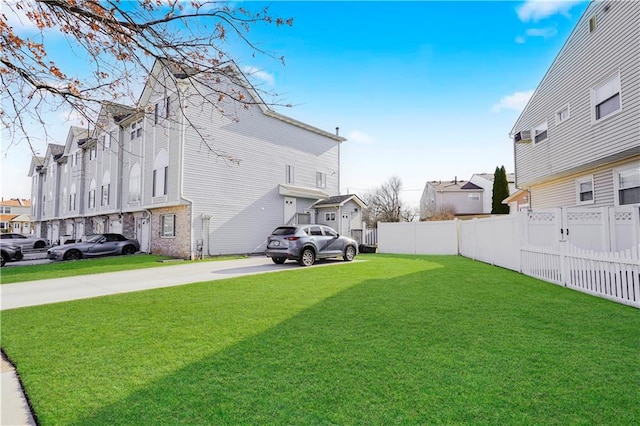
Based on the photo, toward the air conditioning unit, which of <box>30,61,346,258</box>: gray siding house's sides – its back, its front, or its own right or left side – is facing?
left

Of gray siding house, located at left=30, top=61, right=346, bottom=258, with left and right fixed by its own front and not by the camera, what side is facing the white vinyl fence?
left

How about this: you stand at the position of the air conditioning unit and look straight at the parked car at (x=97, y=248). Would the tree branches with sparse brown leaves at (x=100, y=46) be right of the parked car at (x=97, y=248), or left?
left

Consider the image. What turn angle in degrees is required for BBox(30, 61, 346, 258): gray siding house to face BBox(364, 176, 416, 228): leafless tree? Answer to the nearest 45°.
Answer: approximately 180°

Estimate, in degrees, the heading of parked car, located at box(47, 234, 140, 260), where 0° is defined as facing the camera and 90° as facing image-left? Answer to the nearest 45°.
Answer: approximately 45°

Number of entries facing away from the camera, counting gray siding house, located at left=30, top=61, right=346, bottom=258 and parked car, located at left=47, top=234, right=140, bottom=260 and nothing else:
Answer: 0
